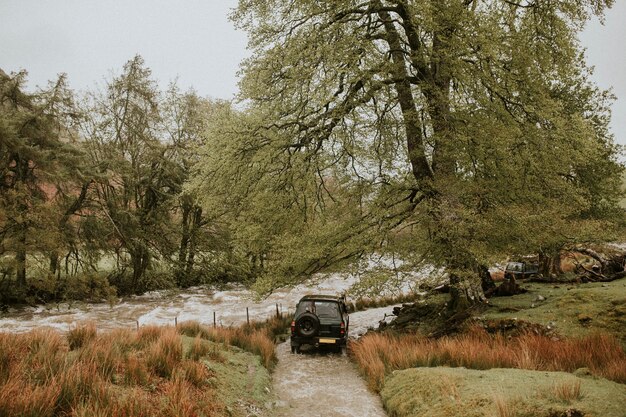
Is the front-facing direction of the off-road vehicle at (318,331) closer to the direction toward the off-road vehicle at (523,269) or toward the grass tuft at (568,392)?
the off-road vehicle

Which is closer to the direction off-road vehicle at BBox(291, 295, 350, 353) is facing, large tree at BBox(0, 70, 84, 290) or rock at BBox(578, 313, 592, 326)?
the large tree

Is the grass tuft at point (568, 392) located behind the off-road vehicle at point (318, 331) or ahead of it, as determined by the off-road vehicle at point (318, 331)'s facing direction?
behind

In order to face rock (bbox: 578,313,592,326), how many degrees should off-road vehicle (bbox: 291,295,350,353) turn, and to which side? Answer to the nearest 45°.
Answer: approximately 135° to its right

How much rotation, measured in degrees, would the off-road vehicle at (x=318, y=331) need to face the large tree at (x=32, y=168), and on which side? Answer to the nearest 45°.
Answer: approximately 45° to its left

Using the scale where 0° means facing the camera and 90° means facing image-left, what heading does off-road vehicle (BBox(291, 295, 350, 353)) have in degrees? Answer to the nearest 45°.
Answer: approximately 180°
